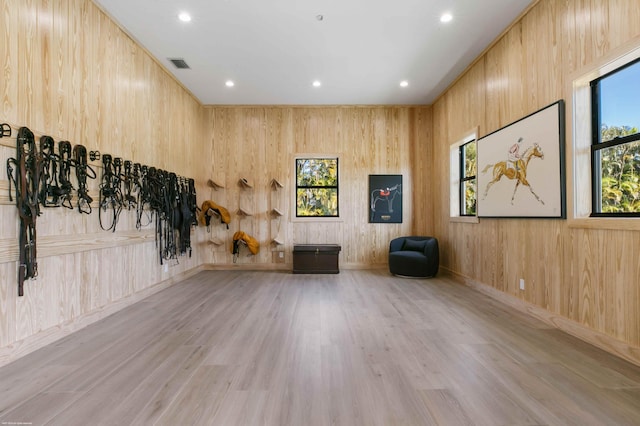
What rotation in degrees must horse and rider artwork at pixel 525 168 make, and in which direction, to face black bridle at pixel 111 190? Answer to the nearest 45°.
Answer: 0° — it already faces it

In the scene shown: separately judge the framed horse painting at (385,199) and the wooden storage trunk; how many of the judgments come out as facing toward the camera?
2

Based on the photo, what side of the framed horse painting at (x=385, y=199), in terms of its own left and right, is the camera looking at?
front

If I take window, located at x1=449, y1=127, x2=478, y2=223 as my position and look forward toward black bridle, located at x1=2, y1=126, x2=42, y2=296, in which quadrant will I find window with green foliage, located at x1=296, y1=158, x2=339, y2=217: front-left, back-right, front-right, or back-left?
front-right

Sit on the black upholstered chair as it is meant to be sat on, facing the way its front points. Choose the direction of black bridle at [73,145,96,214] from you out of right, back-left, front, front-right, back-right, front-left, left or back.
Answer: front

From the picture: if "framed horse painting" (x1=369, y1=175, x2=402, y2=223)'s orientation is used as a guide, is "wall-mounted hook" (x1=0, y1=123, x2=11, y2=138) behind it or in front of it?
in front

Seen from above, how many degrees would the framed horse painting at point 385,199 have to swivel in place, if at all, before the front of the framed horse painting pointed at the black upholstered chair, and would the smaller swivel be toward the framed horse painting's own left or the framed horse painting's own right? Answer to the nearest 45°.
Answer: approximately 45° to the framed horse painting's own left

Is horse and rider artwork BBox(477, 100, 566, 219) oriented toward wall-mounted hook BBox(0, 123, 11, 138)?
yes

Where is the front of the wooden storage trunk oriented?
toward the camera

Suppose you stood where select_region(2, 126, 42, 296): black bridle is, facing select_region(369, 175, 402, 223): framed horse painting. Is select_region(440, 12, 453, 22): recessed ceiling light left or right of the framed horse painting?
right
